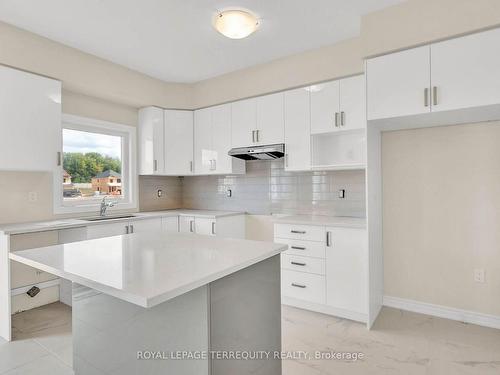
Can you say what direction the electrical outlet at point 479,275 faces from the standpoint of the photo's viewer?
facing the viewer

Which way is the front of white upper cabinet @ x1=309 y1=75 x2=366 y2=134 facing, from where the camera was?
facing the viewer and to the left of the viewer

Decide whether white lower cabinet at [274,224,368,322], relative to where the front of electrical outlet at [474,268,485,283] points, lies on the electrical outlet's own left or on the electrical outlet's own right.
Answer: on the electrical outlet's own right

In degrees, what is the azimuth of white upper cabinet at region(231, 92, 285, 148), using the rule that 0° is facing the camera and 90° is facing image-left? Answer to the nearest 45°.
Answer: approximately 45°

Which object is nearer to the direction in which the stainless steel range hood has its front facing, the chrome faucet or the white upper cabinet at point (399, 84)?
the chrome faucet

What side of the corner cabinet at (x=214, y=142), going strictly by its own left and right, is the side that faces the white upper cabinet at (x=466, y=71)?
left

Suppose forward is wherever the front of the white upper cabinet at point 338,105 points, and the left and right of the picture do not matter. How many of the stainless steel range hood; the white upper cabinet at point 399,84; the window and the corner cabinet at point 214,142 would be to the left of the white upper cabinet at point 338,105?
1

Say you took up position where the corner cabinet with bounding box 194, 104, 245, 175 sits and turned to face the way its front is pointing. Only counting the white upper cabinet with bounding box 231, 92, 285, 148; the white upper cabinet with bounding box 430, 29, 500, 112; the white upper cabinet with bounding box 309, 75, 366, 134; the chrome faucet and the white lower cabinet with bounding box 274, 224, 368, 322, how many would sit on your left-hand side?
4
